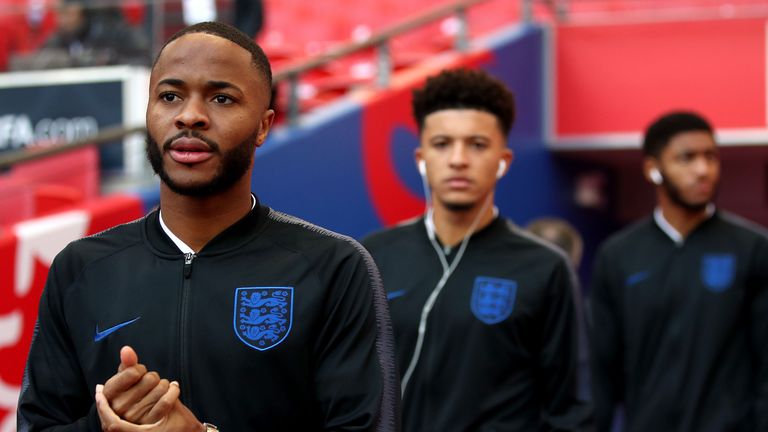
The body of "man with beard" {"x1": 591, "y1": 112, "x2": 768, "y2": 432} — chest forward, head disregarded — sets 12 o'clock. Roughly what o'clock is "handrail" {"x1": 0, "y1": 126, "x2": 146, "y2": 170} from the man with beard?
The handrail is roughly at 3 o'clock from the man with beard.

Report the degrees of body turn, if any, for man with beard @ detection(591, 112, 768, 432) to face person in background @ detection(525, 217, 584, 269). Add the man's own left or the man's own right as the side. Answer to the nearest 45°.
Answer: approximately 135° to the man's own right

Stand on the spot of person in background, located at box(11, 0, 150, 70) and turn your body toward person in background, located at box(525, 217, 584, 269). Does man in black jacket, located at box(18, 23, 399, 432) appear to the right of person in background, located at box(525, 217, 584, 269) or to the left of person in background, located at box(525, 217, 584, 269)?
right

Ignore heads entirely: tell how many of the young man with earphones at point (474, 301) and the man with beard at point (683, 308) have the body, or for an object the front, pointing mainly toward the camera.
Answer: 2

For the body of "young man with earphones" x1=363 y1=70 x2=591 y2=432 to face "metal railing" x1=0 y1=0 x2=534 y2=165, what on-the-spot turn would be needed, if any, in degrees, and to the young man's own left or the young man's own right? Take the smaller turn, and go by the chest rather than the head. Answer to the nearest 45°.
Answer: approximately 180°

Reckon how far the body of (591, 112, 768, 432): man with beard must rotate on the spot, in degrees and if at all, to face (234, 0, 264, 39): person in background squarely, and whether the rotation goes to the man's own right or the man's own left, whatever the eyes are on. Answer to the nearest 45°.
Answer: approximately 135° to the man's own right

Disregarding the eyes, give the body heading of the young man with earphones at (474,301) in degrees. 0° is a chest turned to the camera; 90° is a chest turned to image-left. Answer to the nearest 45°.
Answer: approximately 0°

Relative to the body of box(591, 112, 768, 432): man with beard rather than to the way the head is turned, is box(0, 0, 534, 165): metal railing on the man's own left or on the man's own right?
on the man's own right

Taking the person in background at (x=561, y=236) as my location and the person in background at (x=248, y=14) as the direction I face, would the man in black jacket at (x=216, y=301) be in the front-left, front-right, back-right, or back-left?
back-left

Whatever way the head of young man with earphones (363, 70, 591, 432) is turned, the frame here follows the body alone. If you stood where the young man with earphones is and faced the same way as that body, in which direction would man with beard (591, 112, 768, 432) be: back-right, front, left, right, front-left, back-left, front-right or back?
back-left

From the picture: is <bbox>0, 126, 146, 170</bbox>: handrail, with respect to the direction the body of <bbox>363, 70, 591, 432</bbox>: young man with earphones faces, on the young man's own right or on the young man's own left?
on the young man's own right
